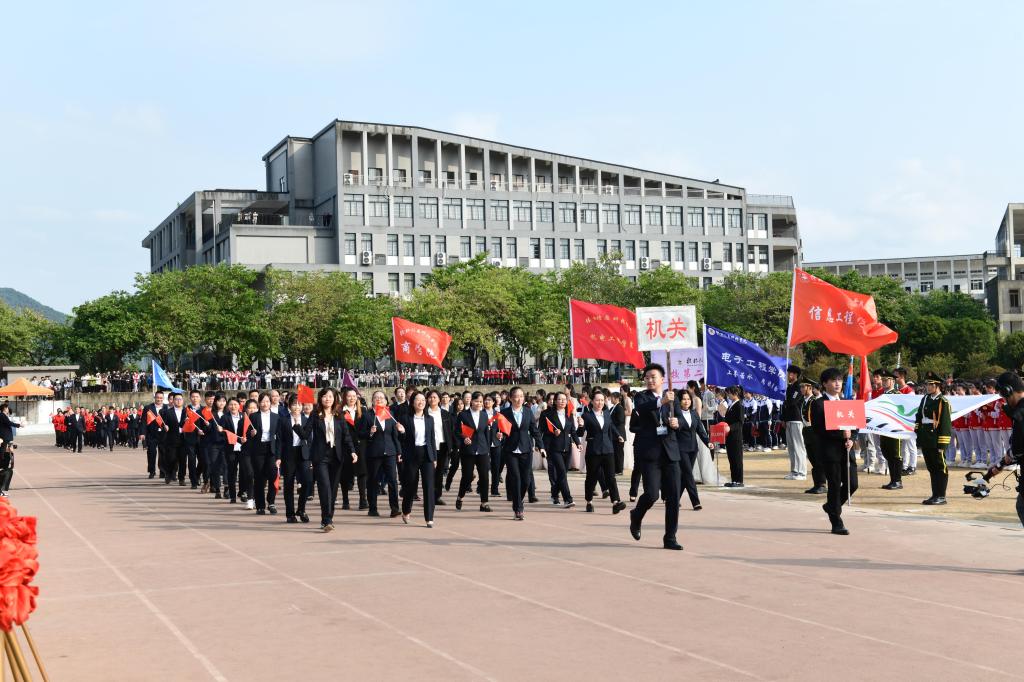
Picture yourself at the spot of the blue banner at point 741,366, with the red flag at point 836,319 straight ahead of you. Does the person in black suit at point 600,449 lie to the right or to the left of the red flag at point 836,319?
right

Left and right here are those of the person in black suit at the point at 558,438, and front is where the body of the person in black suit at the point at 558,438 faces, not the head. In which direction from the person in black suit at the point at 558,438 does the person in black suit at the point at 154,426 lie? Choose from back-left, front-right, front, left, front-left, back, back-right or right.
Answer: back

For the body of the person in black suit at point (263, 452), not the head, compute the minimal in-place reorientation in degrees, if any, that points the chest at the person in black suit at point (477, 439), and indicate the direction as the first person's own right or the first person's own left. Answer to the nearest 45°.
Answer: approximately 90° to the first person's own left

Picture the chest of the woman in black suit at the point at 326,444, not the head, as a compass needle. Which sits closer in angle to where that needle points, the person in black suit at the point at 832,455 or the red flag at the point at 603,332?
the person in black suit

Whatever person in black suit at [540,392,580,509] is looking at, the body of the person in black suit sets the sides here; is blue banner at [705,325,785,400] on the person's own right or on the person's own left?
on the person's own left

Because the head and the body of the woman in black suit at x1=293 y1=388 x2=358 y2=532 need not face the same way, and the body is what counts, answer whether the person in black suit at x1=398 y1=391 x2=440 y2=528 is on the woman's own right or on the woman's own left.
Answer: on the woman's own left

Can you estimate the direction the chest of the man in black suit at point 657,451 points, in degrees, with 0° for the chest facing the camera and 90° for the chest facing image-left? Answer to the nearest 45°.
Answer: approximately 315°

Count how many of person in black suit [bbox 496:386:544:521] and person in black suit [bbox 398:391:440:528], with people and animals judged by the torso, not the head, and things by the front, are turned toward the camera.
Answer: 2

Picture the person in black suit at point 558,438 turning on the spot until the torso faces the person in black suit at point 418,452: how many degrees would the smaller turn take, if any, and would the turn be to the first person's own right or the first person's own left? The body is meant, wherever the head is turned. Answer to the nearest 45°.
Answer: approximately 90° to the first person's own right

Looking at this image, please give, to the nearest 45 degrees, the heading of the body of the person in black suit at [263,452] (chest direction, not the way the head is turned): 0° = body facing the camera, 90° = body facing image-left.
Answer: approximately 0°

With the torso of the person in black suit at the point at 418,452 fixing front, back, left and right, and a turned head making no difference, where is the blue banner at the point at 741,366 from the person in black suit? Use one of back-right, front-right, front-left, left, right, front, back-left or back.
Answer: back-left
